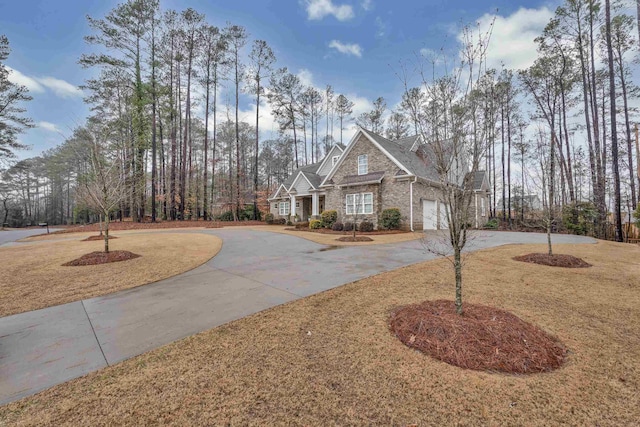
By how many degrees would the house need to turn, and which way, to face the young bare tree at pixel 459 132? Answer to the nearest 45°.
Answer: approximately 45° to its left

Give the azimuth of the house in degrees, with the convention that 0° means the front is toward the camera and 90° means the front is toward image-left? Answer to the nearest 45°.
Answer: approximately 45°
